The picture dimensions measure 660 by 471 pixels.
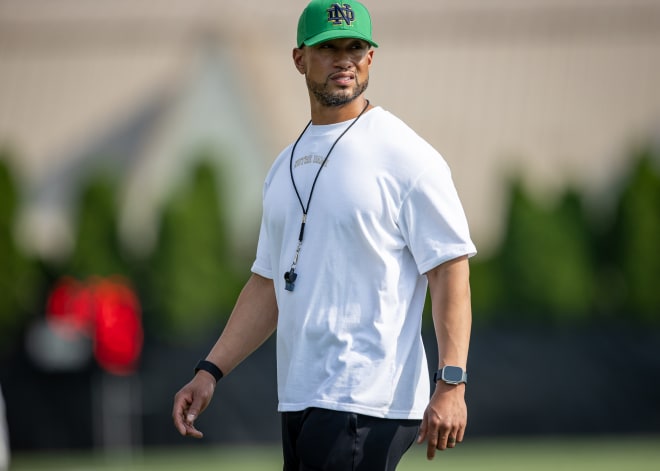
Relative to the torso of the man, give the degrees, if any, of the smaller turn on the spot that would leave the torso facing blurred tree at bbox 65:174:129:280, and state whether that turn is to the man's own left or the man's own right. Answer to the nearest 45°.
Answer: approximately 135° to the man's own right

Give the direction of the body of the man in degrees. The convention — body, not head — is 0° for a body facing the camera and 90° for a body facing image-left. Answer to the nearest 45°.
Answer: approximately 45°

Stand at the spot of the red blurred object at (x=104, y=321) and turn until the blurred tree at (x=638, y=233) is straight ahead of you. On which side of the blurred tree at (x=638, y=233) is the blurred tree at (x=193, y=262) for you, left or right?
left

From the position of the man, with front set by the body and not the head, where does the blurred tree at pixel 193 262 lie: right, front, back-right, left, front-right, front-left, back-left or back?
back-right

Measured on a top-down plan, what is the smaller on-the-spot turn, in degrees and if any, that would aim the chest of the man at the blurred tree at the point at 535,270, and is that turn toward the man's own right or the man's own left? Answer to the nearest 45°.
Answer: approximately 135° to the man's own right
